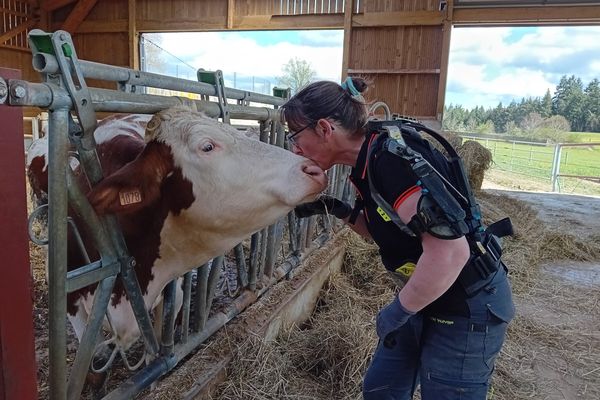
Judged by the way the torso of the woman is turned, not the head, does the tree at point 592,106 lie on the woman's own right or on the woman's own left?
on the woman's own right

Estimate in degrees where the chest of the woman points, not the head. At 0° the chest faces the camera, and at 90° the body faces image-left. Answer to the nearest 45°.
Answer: approximately 90°

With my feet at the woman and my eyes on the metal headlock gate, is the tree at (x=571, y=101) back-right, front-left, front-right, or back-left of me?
back-right

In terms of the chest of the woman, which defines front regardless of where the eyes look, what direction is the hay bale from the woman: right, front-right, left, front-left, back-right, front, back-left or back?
right

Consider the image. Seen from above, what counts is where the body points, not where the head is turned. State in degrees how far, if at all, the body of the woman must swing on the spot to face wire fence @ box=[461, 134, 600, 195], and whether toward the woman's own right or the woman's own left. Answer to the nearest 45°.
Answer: approximately 90° to the woman's own right

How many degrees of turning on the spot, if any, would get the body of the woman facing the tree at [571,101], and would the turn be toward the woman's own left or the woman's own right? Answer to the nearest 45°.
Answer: approximately 90° to the woman's own right

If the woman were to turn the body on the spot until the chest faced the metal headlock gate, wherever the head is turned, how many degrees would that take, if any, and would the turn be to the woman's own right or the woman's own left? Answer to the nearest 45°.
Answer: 0° — they already face it

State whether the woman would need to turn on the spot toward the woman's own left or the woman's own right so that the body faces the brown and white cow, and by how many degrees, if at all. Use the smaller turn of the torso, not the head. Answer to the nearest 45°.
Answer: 0° — they already face it

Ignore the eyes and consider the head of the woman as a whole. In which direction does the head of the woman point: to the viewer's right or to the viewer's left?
to the viewer's left

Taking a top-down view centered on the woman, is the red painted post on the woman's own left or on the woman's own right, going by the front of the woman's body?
on the woman's own left

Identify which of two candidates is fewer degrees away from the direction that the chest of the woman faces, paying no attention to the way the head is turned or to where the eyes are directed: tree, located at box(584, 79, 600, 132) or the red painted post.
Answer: the red painted post
